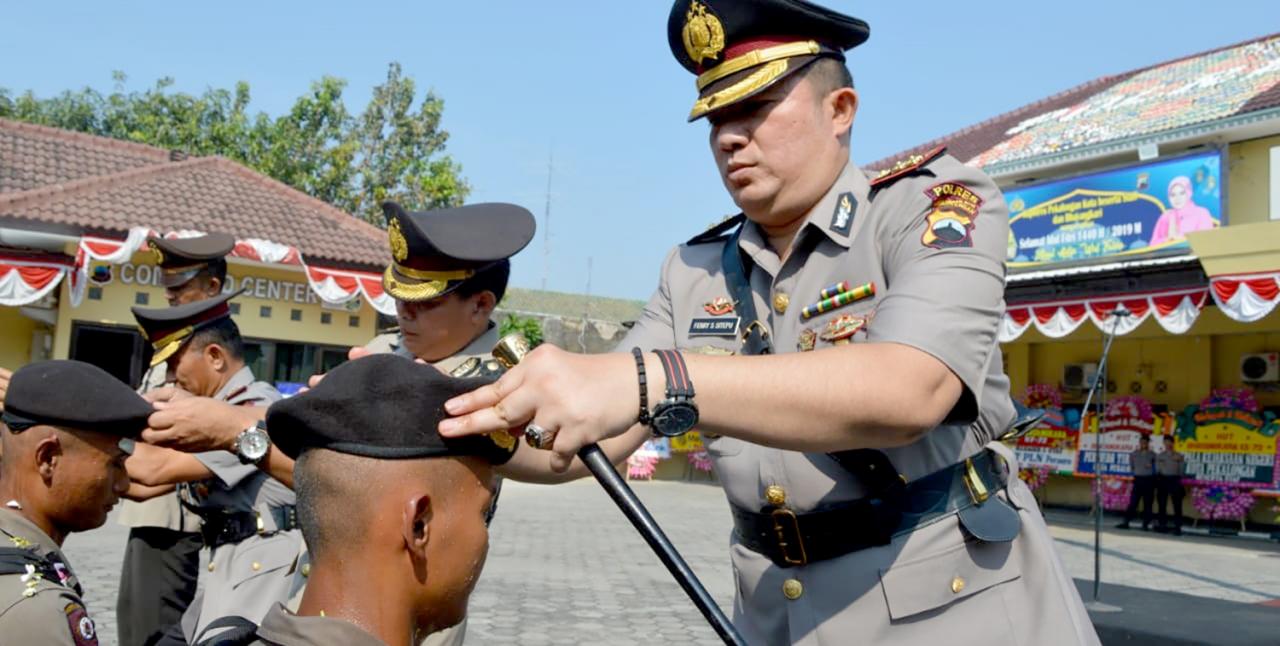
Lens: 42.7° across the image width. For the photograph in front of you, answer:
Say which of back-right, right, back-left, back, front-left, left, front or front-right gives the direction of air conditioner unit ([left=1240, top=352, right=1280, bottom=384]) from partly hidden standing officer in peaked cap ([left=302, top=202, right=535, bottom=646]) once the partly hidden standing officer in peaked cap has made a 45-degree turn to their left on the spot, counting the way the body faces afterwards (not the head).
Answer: back-left

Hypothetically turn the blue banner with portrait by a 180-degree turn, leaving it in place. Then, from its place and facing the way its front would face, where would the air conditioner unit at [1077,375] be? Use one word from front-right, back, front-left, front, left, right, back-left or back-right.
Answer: front-left

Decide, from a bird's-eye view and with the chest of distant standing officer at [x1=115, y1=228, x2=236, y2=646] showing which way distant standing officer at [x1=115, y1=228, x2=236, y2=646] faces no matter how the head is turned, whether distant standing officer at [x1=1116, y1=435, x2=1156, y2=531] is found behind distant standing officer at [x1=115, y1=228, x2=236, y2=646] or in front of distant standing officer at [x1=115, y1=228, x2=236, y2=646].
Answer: behind

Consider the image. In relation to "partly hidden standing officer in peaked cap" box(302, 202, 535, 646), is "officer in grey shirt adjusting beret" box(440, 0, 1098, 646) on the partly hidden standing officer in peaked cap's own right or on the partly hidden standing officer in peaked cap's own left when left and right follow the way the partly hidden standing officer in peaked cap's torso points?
on the partly hidden standing officer in peaked cap's own left

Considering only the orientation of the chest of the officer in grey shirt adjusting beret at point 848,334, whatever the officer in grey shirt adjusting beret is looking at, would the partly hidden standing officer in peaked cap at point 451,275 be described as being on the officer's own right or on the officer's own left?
on the officer's own right

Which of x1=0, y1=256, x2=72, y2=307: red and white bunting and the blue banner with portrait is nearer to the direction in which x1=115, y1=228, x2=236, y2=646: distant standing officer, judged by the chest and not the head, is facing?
the red and white bunting

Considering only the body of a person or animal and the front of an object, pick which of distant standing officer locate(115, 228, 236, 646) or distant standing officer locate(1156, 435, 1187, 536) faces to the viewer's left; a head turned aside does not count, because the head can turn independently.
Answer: distant standing officer locate(115, 228, 236, 646)
